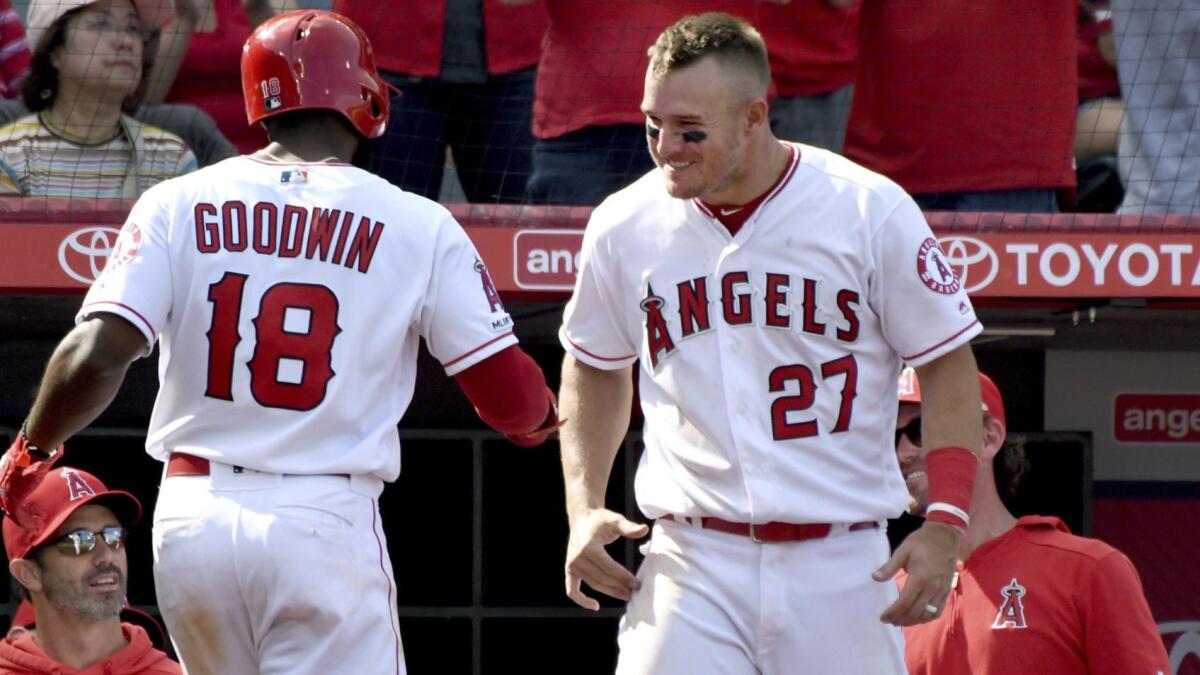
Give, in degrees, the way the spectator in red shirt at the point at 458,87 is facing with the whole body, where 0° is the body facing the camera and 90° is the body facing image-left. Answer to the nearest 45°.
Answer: approximately 0°

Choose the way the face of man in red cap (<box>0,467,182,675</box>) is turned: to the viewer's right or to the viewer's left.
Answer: to the viewer's right

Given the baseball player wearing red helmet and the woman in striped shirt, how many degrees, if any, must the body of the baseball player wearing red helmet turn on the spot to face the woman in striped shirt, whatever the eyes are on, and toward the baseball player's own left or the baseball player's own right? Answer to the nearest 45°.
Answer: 0° — they already face them

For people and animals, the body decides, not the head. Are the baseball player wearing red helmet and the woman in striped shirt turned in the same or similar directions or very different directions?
very different directions

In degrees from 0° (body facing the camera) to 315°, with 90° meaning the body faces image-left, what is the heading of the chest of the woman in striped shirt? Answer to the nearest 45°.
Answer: approximately 0°

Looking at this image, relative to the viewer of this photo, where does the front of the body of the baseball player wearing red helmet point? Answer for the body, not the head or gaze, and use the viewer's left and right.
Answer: facing away from the viewer

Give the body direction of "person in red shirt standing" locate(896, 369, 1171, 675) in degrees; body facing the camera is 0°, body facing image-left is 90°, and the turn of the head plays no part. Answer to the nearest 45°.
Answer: approximately 45°
